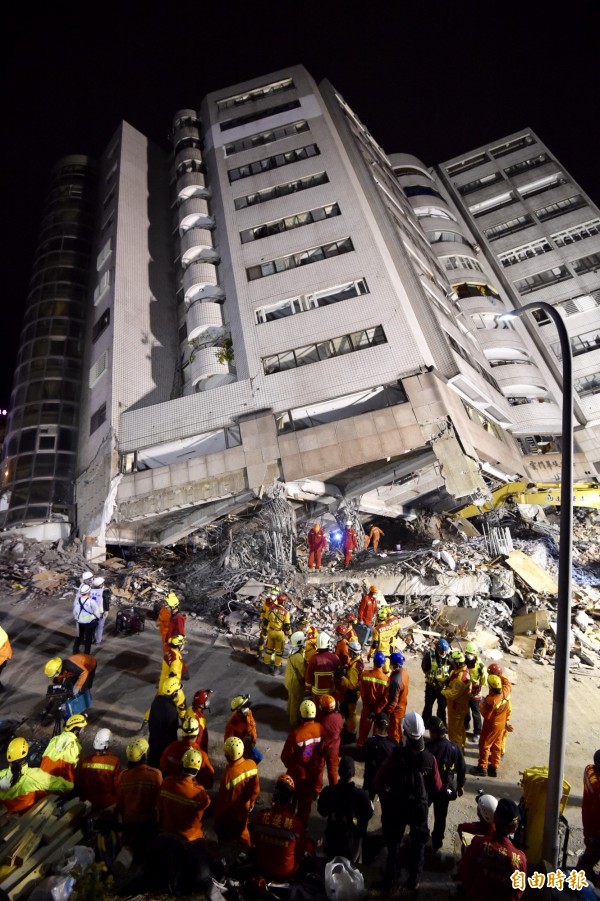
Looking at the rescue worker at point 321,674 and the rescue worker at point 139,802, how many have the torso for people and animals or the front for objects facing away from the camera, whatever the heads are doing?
2

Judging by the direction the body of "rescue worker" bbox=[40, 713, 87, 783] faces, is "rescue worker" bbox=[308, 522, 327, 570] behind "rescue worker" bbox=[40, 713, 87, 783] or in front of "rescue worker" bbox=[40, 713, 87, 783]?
in front

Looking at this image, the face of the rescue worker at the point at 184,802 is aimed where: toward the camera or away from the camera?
away from the camera

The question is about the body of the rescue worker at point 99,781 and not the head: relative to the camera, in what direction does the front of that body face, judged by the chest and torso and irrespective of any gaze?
away from the camera

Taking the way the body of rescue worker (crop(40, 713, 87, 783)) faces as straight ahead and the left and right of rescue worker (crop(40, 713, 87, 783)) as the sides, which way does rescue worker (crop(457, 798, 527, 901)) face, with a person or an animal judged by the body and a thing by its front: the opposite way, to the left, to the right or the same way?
the same way

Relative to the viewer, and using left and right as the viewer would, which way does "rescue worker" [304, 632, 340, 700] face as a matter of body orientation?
facing away from the viewer

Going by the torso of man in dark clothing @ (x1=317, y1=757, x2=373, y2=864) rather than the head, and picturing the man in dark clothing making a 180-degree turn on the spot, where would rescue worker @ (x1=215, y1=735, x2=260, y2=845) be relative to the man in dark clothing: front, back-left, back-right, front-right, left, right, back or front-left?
right

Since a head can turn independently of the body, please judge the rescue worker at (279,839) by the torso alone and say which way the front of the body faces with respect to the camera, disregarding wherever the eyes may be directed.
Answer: away from the camera

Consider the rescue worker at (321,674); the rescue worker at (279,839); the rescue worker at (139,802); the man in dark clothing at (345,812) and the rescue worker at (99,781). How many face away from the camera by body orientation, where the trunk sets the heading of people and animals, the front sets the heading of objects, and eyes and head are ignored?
5

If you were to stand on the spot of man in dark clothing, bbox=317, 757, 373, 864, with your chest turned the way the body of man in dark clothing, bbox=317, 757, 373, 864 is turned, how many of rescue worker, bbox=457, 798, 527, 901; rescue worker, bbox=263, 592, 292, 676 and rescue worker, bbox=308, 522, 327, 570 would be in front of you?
2

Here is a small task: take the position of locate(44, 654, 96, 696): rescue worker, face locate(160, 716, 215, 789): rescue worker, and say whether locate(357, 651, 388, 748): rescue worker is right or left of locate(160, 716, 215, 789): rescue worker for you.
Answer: left

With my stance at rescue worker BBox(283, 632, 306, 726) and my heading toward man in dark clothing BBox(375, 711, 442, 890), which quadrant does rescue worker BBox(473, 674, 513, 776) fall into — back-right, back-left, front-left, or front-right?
front-left

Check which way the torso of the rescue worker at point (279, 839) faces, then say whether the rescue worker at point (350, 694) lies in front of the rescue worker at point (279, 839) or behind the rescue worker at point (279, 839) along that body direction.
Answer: in front

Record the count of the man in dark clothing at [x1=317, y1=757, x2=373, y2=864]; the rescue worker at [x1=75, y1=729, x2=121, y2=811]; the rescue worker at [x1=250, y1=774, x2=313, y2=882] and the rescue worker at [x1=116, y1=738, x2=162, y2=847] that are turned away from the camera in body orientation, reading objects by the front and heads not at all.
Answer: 4

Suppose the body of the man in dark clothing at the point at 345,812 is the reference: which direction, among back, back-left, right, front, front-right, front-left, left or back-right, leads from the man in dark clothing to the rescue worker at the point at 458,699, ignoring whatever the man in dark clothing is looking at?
front-right

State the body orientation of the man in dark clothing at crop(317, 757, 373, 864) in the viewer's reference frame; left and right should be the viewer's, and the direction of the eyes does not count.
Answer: facing away from the viewer

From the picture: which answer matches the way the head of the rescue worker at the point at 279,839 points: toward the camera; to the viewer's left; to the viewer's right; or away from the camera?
away from the camera

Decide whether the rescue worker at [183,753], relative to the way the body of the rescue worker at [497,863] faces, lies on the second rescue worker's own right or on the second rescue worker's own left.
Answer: on the second rescue worker's own left

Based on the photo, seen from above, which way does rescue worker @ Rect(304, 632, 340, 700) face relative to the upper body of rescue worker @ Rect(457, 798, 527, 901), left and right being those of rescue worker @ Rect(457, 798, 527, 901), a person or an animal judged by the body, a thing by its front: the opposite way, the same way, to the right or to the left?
the same way

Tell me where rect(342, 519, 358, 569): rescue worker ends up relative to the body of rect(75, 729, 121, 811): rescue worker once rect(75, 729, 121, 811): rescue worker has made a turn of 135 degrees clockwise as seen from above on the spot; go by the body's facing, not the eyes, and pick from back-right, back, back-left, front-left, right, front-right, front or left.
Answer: left

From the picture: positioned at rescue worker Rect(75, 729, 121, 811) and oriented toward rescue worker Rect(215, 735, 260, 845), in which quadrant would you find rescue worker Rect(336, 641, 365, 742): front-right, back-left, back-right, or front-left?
front-left

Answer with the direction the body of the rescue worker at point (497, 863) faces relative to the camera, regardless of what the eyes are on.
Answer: away from the camera
